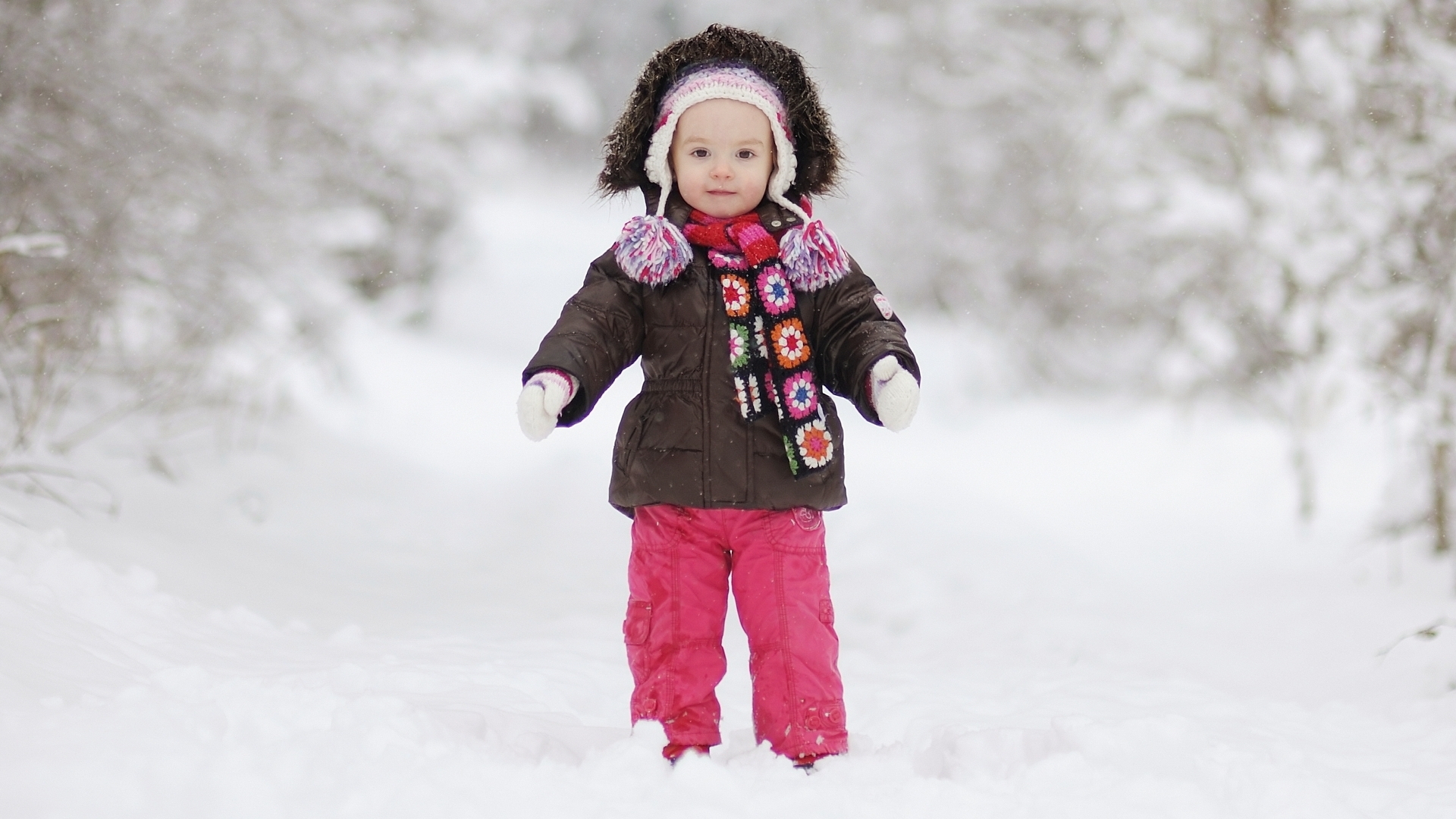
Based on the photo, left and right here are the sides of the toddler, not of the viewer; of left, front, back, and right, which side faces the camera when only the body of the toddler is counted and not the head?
front
